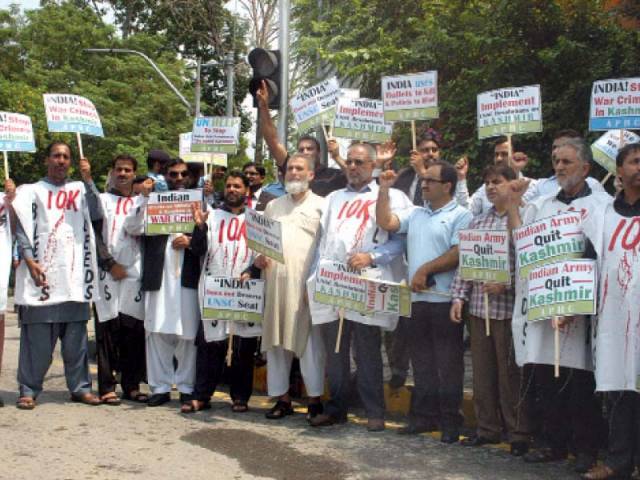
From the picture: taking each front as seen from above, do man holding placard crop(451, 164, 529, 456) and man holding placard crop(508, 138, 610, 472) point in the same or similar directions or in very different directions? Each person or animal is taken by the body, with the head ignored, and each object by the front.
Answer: same or similar directions

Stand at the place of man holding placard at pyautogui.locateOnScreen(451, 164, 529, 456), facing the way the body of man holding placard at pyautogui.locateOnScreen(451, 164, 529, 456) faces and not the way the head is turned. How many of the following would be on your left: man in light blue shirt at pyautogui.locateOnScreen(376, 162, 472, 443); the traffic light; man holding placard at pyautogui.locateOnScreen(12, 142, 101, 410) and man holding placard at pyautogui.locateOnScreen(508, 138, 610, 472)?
1

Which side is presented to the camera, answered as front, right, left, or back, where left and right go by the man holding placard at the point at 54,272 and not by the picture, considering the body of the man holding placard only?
front

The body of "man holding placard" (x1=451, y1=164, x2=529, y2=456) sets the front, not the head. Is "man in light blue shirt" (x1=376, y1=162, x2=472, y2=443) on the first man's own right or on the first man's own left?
on the first man's own right

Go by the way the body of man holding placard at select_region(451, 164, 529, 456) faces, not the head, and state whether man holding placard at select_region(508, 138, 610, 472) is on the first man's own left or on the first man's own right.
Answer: on the first man's own left

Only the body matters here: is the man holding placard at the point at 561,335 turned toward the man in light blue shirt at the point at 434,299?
no

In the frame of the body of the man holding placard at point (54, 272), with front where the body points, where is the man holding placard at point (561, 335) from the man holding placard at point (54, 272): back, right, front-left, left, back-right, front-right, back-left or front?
front-left

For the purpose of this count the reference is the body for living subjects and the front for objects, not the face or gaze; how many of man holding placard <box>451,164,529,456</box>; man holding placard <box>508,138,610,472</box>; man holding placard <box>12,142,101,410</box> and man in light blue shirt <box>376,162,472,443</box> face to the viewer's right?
0

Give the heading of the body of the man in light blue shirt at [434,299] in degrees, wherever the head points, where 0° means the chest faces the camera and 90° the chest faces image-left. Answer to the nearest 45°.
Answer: approximately 45°

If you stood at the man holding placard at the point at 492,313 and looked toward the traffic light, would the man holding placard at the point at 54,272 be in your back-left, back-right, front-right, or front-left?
front-left

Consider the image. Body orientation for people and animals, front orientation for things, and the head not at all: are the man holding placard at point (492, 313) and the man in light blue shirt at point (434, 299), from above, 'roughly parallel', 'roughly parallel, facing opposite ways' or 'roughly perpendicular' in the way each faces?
roughly parallel

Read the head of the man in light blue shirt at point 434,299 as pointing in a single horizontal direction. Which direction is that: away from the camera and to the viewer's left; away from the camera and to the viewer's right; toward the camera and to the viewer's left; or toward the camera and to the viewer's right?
toward the camera and to the viewer's left

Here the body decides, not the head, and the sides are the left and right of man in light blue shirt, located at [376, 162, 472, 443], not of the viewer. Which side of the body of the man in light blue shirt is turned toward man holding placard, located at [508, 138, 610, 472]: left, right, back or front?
left

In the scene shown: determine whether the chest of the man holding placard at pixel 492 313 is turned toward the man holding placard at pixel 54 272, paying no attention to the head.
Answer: no

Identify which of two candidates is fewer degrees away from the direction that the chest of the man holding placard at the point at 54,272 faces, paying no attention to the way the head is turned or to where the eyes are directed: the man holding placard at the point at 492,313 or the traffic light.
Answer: the man holding placard

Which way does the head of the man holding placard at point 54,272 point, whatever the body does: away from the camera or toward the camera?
toward the camera

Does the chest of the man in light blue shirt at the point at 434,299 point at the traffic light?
no

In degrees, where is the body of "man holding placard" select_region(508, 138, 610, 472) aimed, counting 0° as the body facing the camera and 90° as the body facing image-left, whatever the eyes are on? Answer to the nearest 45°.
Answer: approximately 45°
